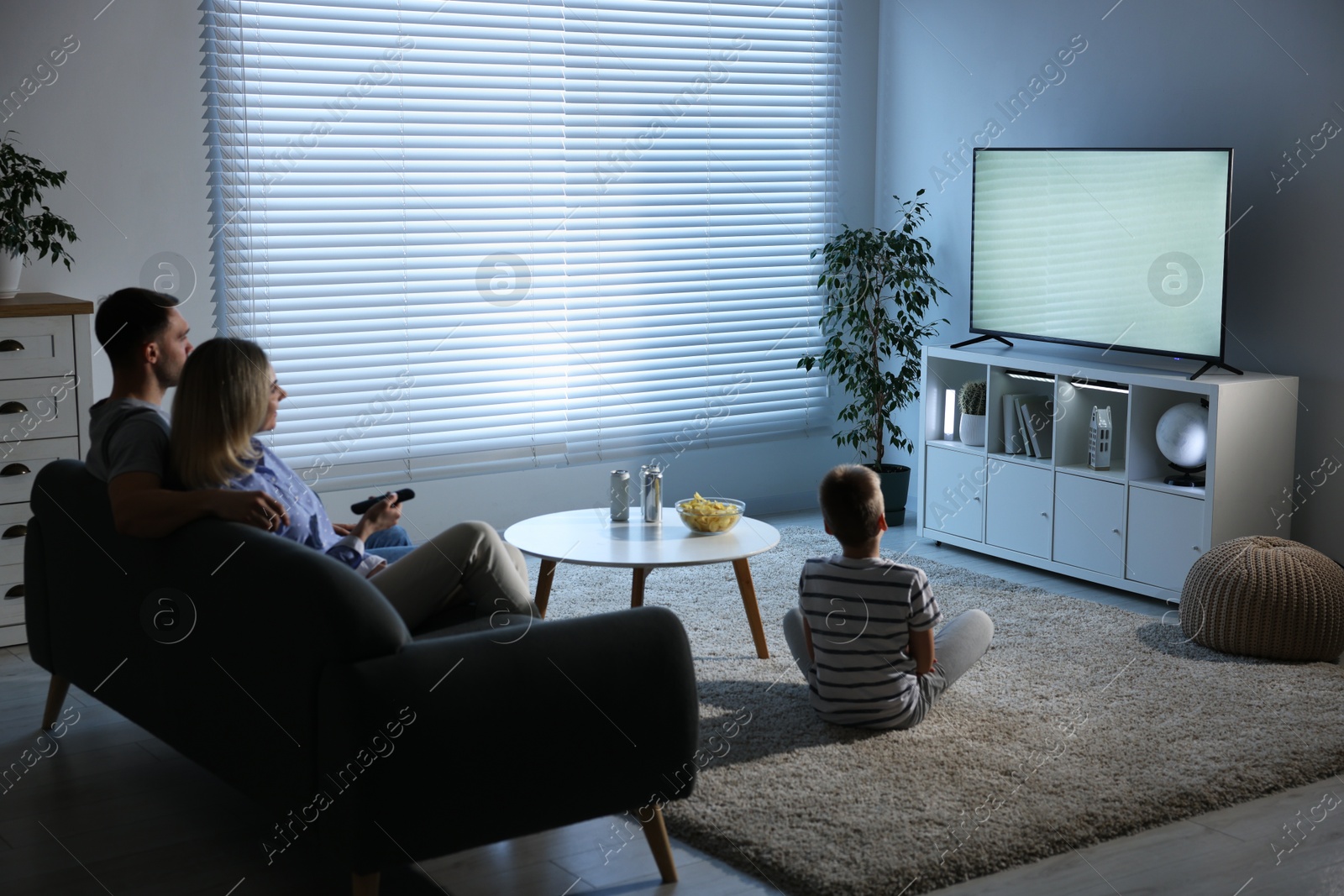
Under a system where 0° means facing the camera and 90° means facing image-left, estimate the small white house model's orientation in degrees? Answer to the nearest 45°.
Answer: approximately 45°

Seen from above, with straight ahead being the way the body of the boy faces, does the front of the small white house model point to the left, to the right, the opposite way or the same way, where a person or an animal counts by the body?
the opposite way

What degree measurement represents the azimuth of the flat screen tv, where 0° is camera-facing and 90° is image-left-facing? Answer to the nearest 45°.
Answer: approximately 45°

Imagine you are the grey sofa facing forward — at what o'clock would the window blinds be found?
The window blinds is roughly at 11 o'clock from the grey sofa.

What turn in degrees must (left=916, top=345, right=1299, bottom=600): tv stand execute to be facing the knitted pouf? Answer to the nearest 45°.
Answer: approximately 90° to its left

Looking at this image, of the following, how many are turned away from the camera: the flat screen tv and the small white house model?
0

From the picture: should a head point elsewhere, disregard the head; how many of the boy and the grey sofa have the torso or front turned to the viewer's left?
0

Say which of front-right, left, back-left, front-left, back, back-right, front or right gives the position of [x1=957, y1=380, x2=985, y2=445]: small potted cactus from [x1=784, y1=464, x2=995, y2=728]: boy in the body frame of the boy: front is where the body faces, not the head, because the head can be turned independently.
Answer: front-left

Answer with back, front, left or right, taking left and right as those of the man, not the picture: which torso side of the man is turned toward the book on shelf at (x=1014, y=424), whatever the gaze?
front

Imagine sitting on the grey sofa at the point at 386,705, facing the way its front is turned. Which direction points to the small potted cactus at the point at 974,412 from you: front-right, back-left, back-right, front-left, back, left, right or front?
front

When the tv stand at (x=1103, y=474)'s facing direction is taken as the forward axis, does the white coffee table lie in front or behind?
in front

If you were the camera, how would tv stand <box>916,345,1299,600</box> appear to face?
facing the viewer and to the left of the viewer

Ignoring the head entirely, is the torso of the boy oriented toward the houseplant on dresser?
no

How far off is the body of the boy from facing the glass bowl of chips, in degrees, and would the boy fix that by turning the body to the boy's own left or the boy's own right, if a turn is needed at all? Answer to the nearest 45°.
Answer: approximately 90° to the boy's own left
